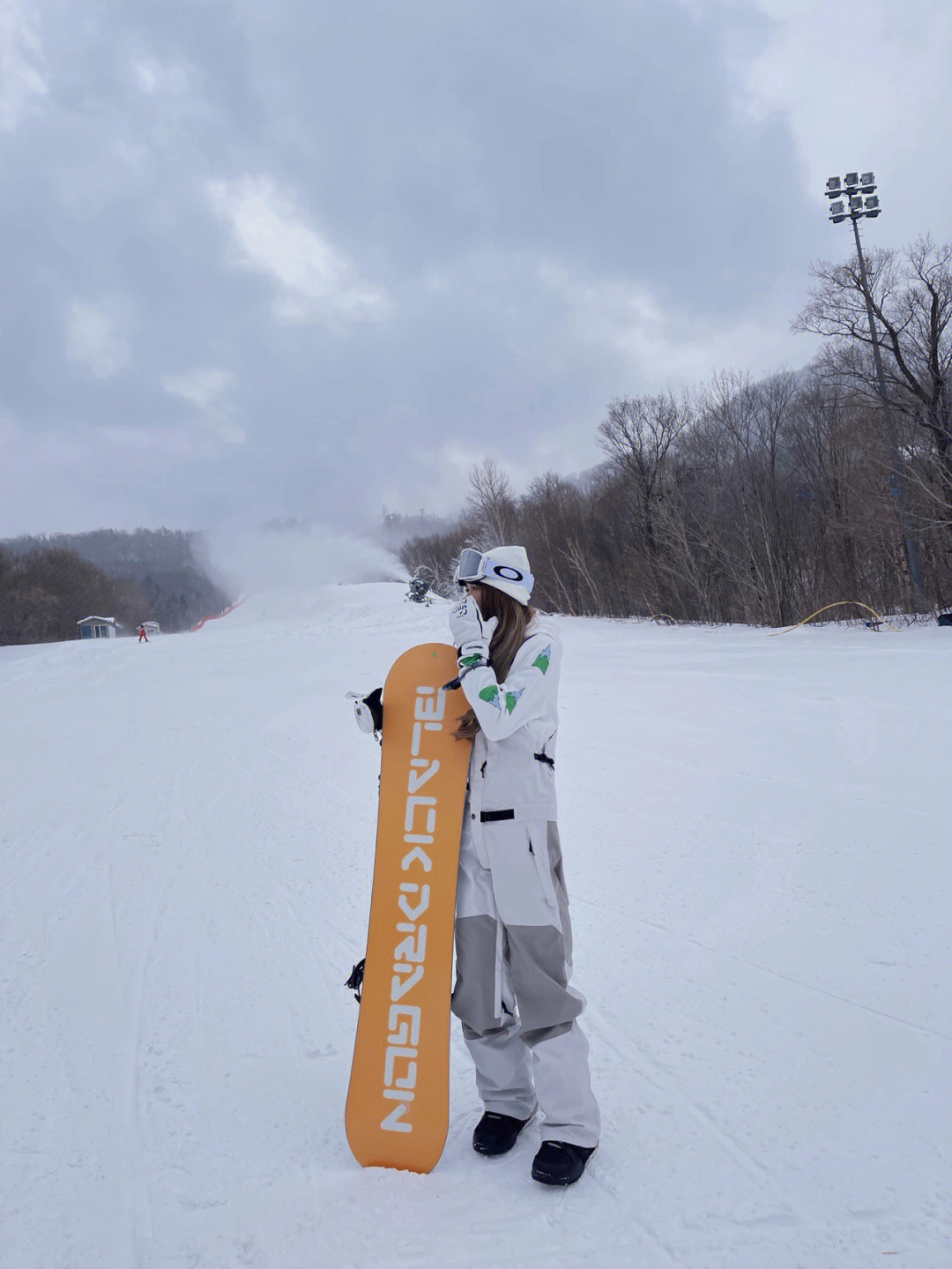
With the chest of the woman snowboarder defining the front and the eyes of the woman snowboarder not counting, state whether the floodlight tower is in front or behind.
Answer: behind

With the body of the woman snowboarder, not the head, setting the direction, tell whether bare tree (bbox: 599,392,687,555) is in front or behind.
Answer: behind

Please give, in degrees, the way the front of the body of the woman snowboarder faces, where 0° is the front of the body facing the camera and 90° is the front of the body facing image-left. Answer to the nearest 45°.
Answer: approximately 45°
